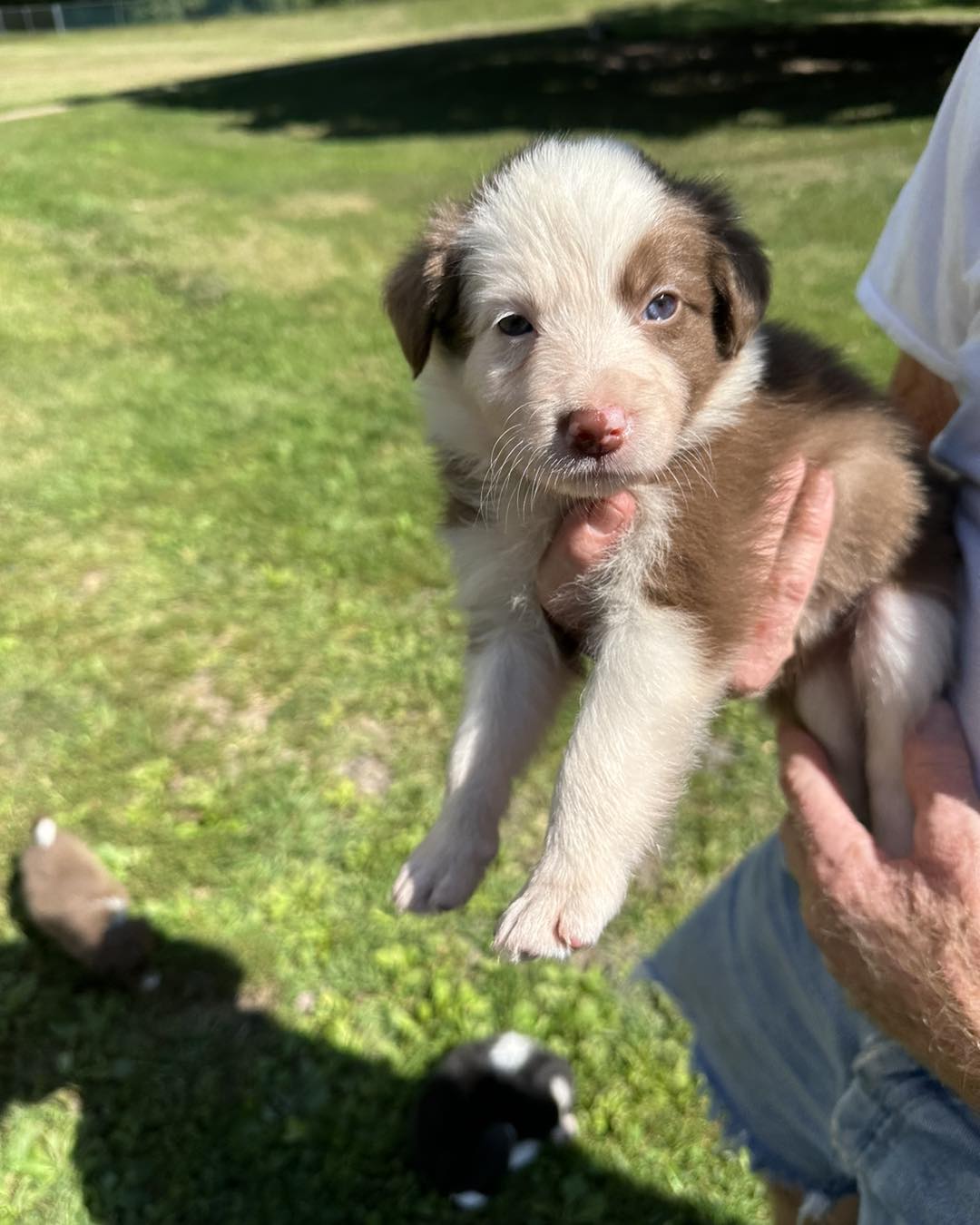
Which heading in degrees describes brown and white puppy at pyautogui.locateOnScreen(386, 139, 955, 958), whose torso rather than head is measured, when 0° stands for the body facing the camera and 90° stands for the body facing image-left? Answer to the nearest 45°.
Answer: approximately 45°
